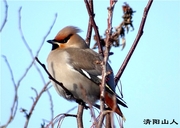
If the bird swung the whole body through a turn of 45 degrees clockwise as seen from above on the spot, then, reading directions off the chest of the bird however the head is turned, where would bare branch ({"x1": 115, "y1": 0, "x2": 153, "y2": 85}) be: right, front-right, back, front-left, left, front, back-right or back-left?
back

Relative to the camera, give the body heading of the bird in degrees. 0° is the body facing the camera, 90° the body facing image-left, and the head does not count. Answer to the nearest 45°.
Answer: approximately 90°
